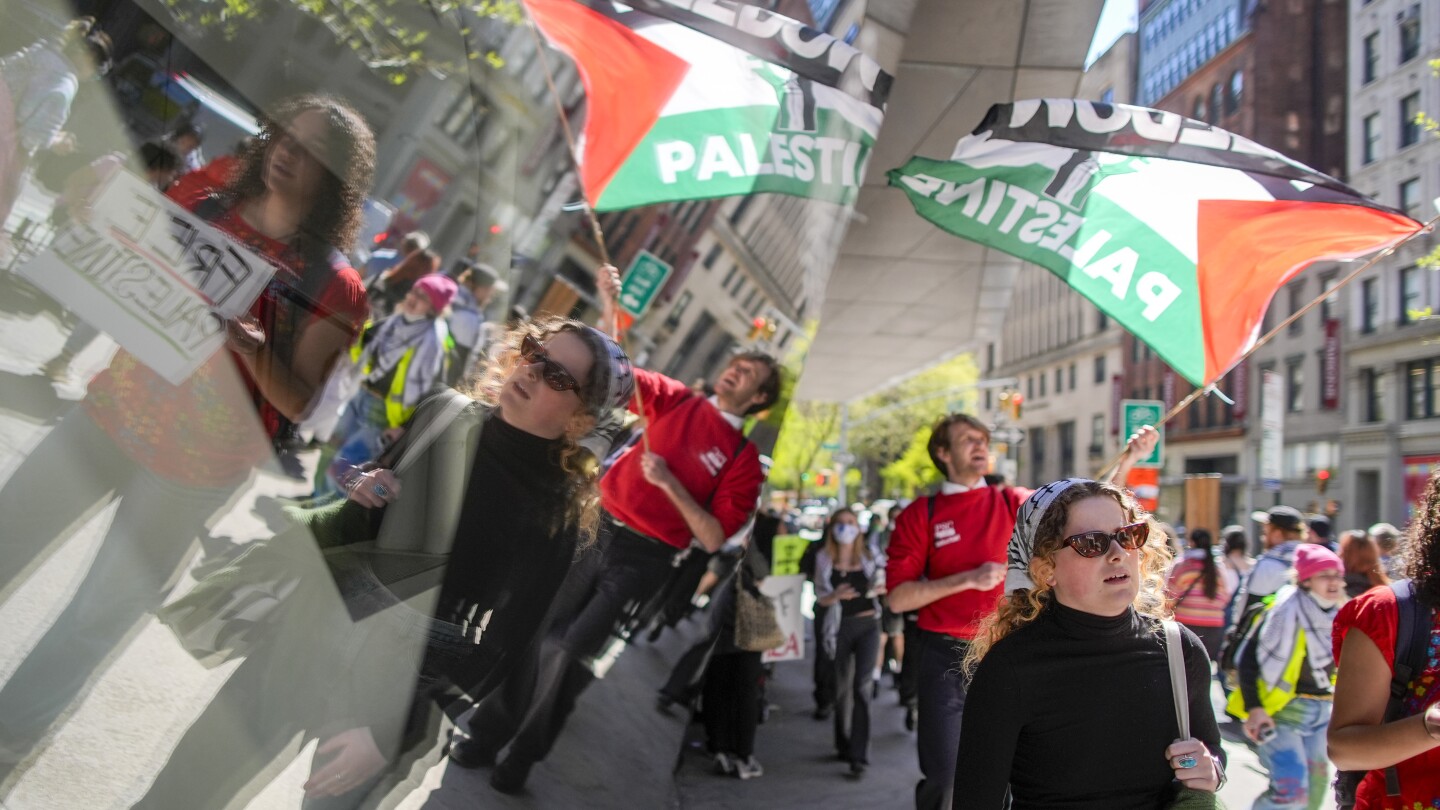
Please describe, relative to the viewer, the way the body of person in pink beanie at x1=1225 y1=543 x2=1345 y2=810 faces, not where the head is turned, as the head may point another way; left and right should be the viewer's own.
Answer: facing the viewer and to the right of the viewer

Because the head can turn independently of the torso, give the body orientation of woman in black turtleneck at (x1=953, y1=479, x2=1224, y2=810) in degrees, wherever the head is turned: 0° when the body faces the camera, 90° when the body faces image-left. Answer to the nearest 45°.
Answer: approximately 315°

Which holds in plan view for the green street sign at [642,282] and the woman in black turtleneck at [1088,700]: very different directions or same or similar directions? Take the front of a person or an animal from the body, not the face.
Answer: same or similar directions

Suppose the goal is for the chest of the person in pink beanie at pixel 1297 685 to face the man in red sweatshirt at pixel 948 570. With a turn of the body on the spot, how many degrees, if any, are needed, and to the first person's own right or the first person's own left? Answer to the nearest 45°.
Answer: approximately 90° to the first person's own right

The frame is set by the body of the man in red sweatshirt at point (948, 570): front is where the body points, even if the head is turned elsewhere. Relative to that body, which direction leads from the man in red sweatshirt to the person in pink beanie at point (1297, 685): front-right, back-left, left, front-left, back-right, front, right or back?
left

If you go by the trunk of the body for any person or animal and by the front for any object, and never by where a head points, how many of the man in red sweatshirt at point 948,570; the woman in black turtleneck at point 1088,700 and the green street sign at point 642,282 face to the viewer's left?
0

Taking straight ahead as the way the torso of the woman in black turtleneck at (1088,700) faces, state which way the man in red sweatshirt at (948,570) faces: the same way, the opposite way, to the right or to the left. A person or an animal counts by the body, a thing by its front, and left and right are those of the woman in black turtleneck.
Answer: the same way

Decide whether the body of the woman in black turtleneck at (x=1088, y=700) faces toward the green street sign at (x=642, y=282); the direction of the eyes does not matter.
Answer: no

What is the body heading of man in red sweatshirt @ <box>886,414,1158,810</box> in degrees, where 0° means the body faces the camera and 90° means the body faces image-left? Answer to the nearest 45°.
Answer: approximately 315°

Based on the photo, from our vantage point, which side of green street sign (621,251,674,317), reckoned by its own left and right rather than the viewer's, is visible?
front

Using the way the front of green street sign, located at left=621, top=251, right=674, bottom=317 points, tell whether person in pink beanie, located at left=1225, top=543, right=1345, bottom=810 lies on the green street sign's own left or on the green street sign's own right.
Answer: on the green street sign's own left

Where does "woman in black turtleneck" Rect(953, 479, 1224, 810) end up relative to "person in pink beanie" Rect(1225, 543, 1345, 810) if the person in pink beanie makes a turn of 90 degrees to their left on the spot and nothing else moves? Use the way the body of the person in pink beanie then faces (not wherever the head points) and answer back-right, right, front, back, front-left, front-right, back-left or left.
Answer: back-right

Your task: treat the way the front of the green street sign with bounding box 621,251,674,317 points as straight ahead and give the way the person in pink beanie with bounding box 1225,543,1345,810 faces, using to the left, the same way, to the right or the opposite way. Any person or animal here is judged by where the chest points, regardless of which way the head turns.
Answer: the same way
